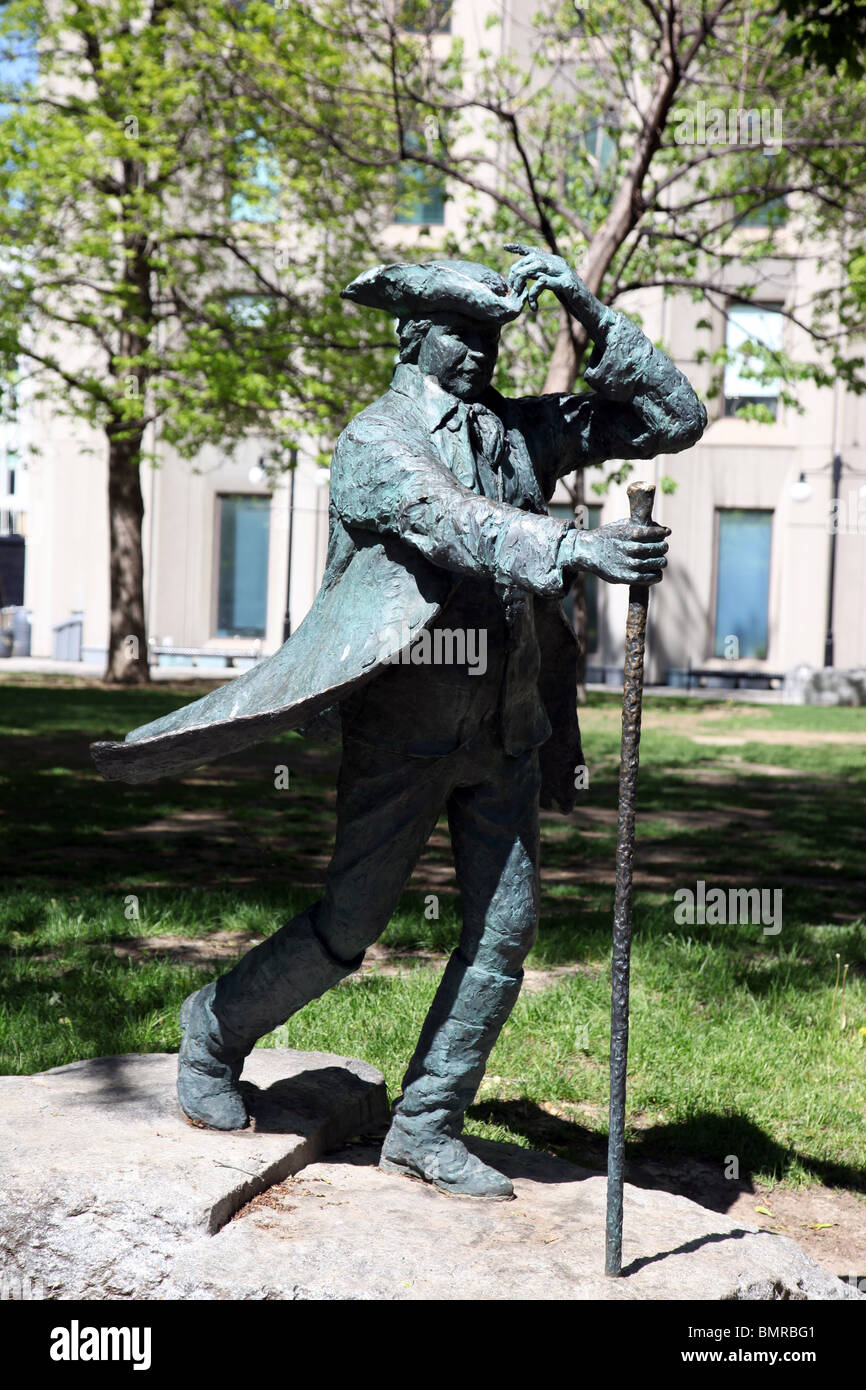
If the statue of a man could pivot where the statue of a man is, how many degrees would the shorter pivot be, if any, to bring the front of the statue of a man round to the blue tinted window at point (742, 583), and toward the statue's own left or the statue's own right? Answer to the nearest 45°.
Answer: approximately 135° to the statue's own left

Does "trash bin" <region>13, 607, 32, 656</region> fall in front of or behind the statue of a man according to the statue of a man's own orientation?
behind

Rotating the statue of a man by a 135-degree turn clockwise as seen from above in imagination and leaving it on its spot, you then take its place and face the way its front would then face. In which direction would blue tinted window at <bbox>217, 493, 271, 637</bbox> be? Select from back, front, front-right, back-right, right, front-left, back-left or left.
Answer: right

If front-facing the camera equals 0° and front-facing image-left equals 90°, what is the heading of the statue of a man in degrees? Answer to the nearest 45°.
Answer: approximately 315°
